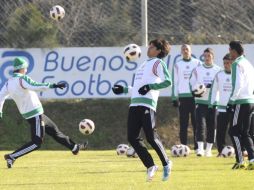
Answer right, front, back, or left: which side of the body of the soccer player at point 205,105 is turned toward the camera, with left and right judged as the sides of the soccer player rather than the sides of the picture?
front

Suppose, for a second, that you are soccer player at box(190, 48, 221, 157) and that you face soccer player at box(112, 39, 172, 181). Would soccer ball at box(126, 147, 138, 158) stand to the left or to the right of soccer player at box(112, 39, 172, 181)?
right

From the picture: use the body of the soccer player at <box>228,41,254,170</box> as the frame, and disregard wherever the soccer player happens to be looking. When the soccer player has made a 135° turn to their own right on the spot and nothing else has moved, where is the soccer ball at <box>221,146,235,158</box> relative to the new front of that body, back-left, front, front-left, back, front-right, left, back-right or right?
left

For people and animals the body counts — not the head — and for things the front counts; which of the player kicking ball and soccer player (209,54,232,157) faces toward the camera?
the soccer player

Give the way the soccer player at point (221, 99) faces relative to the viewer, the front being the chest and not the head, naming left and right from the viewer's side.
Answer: facing the viewer

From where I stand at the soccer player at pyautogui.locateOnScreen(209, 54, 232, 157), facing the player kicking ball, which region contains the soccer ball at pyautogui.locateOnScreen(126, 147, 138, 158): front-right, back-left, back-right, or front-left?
front-right

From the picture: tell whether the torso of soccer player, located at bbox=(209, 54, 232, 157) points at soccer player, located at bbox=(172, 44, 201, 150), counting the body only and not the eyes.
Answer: no

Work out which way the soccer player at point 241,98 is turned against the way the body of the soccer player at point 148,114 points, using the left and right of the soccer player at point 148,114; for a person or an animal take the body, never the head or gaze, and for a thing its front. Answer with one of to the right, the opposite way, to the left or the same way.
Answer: to the right

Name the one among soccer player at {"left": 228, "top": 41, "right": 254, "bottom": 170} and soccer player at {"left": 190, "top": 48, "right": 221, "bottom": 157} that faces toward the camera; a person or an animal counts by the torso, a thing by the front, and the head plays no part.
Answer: soccer player at {"left": 190, "top": 48, "right": 221, "bottom": 157}

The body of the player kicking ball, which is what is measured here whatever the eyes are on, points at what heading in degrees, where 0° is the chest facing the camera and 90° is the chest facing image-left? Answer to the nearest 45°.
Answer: approximately 225°

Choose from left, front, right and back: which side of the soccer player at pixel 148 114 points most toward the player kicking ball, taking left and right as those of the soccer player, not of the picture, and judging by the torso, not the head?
right

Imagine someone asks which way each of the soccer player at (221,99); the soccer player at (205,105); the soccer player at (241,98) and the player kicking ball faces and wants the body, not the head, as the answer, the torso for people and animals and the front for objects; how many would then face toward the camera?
2
